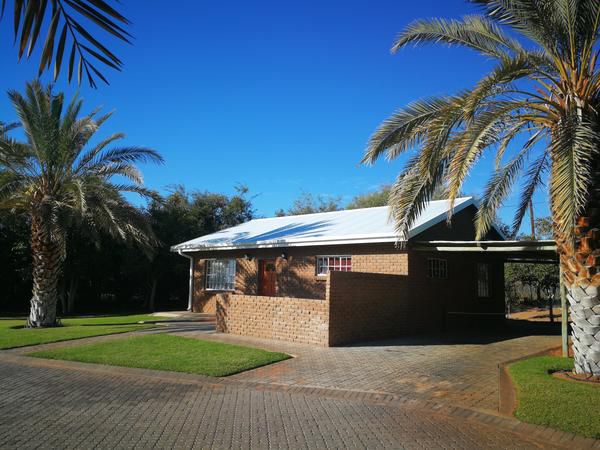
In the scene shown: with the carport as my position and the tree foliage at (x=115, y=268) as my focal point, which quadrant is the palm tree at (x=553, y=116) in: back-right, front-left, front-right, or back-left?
back-left

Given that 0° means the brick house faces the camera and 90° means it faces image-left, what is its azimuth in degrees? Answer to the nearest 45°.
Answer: approximately 45°

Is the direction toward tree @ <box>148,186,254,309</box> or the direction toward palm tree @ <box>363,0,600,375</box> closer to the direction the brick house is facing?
the palm tree

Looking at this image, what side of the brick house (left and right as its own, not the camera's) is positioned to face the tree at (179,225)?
right
